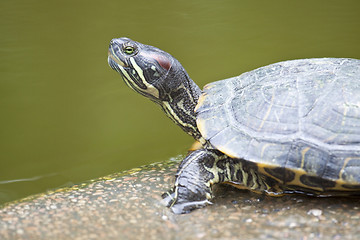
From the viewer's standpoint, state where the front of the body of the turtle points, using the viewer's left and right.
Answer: facing to the left of the viewer
